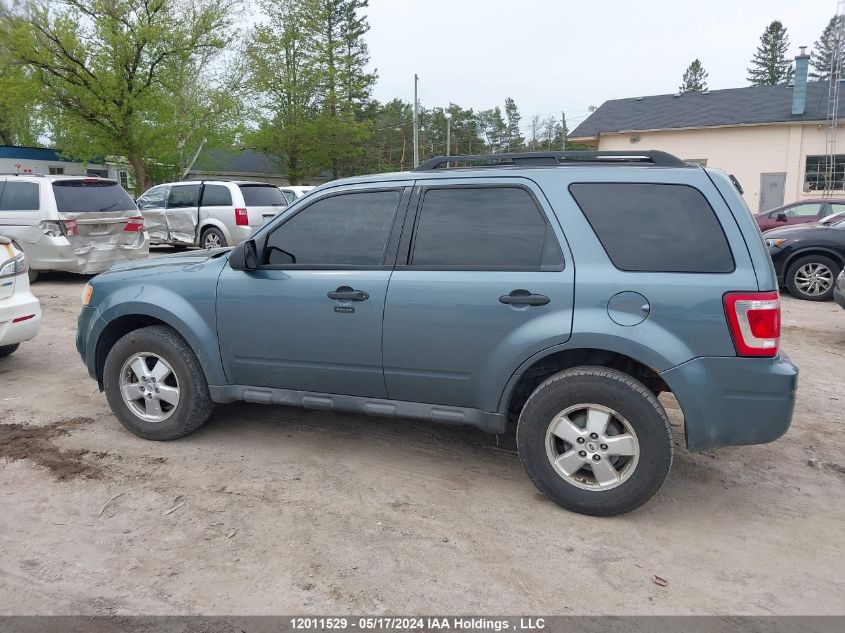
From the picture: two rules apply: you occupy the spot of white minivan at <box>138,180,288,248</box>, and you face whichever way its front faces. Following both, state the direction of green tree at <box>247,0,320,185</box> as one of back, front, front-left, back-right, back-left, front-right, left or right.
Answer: front-right

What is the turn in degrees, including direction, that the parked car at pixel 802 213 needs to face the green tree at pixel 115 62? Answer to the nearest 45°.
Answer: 0° — it already faces it

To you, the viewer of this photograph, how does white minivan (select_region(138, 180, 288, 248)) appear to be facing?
facing away from the viewer and to the left of the viewer

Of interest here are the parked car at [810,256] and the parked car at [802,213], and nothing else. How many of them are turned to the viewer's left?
2

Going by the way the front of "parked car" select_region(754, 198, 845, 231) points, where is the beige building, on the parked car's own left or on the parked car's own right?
on the parked car's own right

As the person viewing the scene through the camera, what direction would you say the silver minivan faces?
facing away from the viewer and to the left of the viewer

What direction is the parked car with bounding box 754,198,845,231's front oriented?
to the viewer's left

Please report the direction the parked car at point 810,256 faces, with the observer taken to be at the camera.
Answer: facing to the left of the viewer

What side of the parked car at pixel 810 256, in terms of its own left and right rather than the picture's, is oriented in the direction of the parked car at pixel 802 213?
right

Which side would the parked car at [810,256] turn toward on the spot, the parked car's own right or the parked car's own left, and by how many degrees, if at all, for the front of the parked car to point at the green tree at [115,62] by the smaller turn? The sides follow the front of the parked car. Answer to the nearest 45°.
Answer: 0° — it already faces it

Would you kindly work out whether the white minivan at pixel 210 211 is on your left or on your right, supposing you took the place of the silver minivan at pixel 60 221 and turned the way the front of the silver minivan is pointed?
on your right
